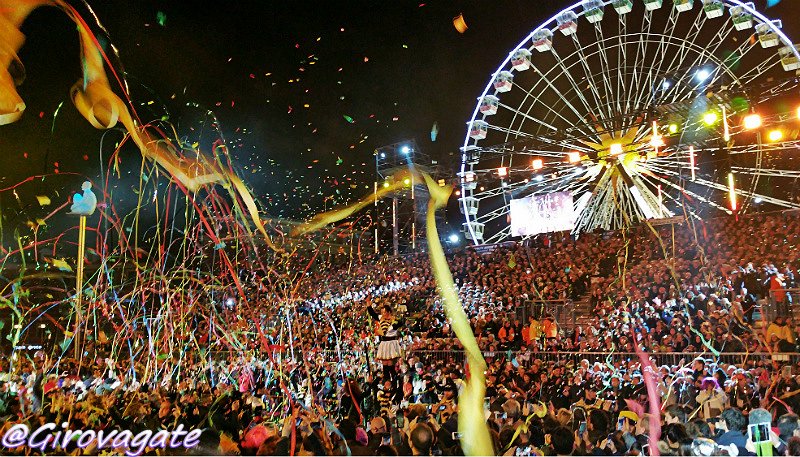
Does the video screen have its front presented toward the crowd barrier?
yes

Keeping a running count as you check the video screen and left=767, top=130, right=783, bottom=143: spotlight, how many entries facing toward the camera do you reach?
2

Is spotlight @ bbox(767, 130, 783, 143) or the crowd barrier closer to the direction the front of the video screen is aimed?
the crowd barrier

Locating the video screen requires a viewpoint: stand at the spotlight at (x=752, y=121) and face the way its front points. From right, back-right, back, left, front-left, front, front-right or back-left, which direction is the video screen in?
back-right

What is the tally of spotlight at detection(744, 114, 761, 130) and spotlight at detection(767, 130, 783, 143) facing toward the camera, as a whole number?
2

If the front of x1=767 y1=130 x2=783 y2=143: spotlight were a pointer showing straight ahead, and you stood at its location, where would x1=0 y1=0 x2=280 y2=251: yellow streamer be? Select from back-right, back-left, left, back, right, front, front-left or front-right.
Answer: front-right

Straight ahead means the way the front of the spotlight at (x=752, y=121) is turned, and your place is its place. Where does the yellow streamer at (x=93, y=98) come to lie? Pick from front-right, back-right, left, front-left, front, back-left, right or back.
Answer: front-right
